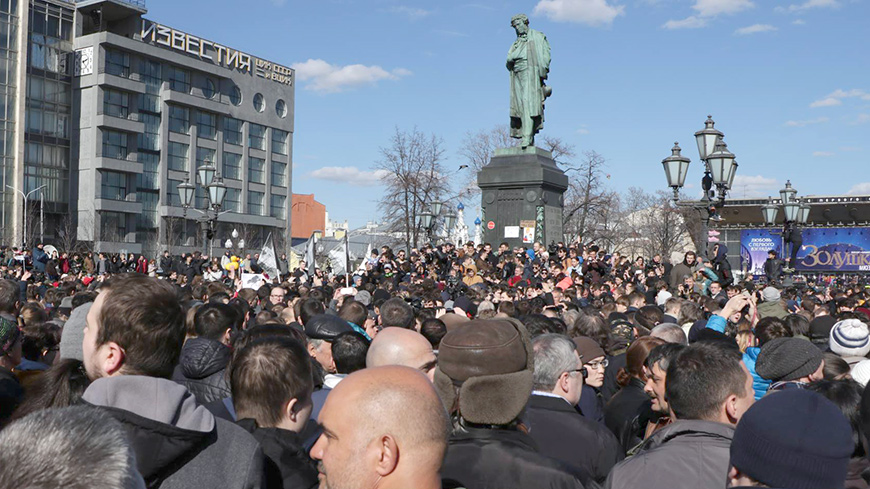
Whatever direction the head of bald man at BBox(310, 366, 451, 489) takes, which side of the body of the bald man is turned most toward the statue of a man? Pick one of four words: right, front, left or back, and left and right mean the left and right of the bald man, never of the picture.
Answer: right

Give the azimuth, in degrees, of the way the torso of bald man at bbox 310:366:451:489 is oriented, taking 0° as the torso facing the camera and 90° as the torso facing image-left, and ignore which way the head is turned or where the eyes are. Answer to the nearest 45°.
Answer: approximately 90°

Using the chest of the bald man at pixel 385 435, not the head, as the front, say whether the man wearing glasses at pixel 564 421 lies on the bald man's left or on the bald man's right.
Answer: on the bald man's right

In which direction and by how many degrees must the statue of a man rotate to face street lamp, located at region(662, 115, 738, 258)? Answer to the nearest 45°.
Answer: approximately 90° to its left

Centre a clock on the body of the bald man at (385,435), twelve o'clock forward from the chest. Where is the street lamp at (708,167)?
The street lamp is roughly at 4 o'clock from the bald man.

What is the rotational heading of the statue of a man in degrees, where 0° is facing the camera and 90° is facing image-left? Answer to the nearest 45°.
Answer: approximately 45°

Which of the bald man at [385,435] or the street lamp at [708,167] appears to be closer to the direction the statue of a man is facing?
the bald man
